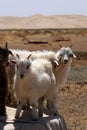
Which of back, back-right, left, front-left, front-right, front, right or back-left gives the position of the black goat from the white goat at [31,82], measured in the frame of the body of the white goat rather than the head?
right

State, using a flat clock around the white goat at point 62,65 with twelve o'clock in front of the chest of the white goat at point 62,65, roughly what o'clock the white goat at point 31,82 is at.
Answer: the white goat at point 31,82 is roughly at 2 o'clock from the white goat at point 62,65.

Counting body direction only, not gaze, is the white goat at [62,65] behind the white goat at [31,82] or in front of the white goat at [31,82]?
behind

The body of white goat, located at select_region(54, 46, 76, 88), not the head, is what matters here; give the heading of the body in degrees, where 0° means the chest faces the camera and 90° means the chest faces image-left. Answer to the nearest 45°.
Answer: approximately 315°

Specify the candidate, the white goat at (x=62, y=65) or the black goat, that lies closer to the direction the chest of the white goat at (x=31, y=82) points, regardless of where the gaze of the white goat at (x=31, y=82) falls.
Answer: the black goat
